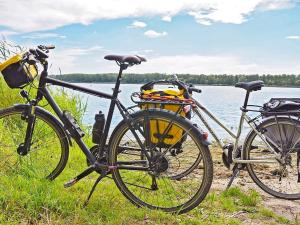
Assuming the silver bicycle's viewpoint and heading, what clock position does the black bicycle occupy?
The black bicycle is roughly at 11 o'clock from the silver bicycle.

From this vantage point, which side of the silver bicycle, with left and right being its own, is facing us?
left
